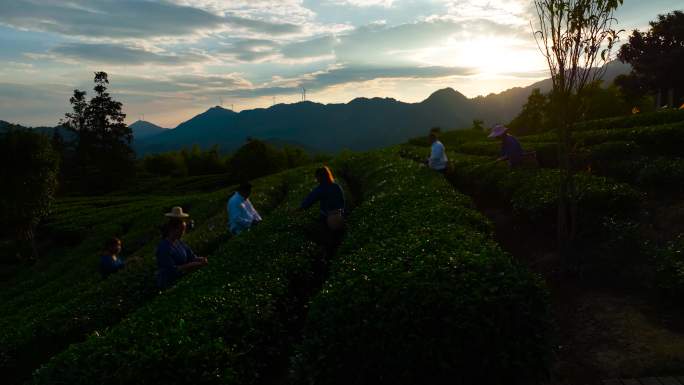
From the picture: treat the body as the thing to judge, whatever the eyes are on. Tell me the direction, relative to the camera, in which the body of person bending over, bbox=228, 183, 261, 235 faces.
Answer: to the viewer's right

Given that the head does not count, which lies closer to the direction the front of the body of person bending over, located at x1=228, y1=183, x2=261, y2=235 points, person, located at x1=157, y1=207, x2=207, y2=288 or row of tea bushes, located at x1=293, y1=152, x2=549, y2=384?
the row of tea bushes

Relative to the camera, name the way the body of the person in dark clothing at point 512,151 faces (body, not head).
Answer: to the viewer's left

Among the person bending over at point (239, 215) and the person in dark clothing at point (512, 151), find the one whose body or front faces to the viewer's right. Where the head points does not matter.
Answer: the person bending over

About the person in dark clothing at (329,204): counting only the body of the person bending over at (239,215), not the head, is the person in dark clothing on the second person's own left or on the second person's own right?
on the second person's own right

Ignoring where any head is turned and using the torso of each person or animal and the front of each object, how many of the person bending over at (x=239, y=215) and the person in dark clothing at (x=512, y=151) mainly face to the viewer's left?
1

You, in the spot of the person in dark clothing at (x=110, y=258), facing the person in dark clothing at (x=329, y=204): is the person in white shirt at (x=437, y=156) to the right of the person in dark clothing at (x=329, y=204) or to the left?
left

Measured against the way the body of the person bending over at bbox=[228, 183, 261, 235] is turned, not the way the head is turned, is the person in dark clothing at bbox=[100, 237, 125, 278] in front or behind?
behind

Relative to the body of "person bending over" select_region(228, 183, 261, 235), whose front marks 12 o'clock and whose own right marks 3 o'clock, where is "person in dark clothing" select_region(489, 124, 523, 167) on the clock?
The person in dark clothing is roughly at 12 o'clock from the person bending over.

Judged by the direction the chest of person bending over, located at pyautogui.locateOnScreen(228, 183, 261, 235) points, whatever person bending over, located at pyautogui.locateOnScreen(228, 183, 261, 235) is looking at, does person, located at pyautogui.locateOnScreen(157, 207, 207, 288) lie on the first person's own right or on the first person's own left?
on the first person's own right
